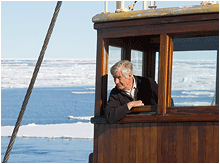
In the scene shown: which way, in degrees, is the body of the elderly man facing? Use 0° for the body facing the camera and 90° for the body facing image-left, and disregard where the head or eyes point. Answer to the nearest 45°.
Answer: approximately 45°

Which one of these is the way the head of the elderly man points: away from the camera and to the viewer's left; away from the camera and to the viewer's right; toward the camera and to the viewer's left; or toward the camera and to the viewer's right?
toward the camera and to the viewer's left
